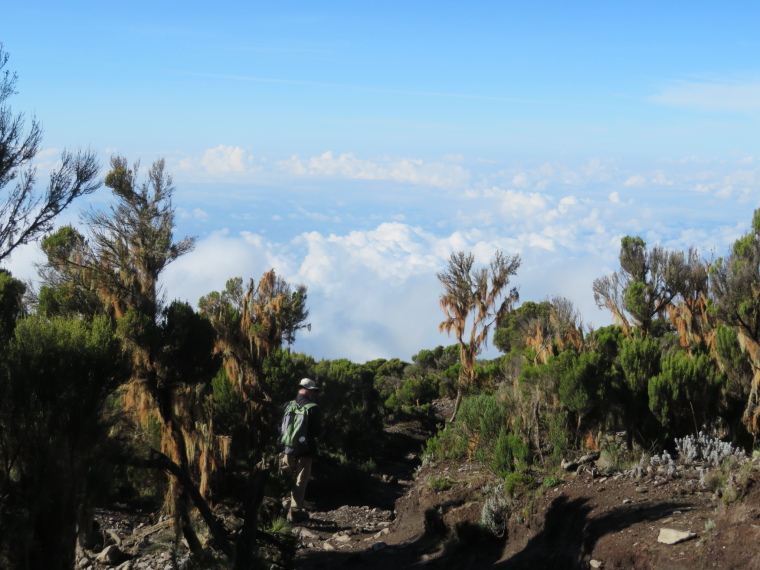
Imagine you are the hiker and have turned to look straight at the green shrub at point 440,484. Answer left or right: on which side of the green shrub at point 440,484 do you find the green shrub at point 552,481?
right

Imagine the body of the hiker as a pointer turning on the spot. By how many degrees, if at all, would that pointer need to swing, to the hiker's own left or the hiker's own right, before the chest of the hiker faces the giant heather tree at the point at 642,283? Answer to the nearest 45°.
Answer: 0° — they already face it

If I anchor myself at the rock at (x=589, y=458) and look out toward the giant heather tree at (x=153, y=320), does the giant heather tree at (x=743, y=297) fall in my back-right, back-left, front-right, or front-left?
back-right

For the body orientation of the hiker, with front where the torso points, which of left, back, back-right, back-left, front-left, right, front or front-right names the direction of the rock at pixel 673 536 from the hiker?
right

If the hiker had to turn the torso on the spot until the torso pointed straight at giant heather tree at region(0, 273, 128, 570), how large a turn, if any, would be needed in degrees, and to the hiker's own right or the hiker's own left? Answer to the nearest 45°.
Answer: approximately 180°

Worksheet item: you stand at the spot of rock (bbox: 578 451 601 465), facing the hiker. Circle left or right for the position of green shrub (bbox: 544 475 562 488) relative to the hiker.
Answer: left

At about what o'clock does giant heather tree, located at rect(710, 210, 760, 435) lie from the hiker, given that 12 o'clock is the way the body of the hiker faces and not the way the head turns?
The giant heather tree is roughly at 1 o'clock from the hiker.

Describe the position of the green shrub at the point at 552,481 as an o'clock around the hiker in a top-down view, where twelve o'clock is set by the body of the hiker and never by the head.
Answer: The green shrub is roughly at 2 o'clock from the hiker.

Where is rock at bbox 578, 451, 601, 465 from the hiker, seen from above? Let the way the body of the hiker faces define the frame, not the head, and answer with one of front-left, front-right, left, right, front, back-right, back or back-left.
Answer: front-right

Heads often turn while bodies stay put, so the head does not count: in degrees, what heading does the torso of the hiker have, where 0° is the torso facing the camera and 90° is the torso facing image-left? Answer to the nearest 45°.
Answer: approximately 225°

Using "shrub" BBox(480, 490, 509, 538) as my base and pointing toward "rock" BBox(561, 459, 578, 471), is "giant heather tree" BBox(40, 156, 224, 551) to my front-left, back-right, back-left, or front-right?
back-left
